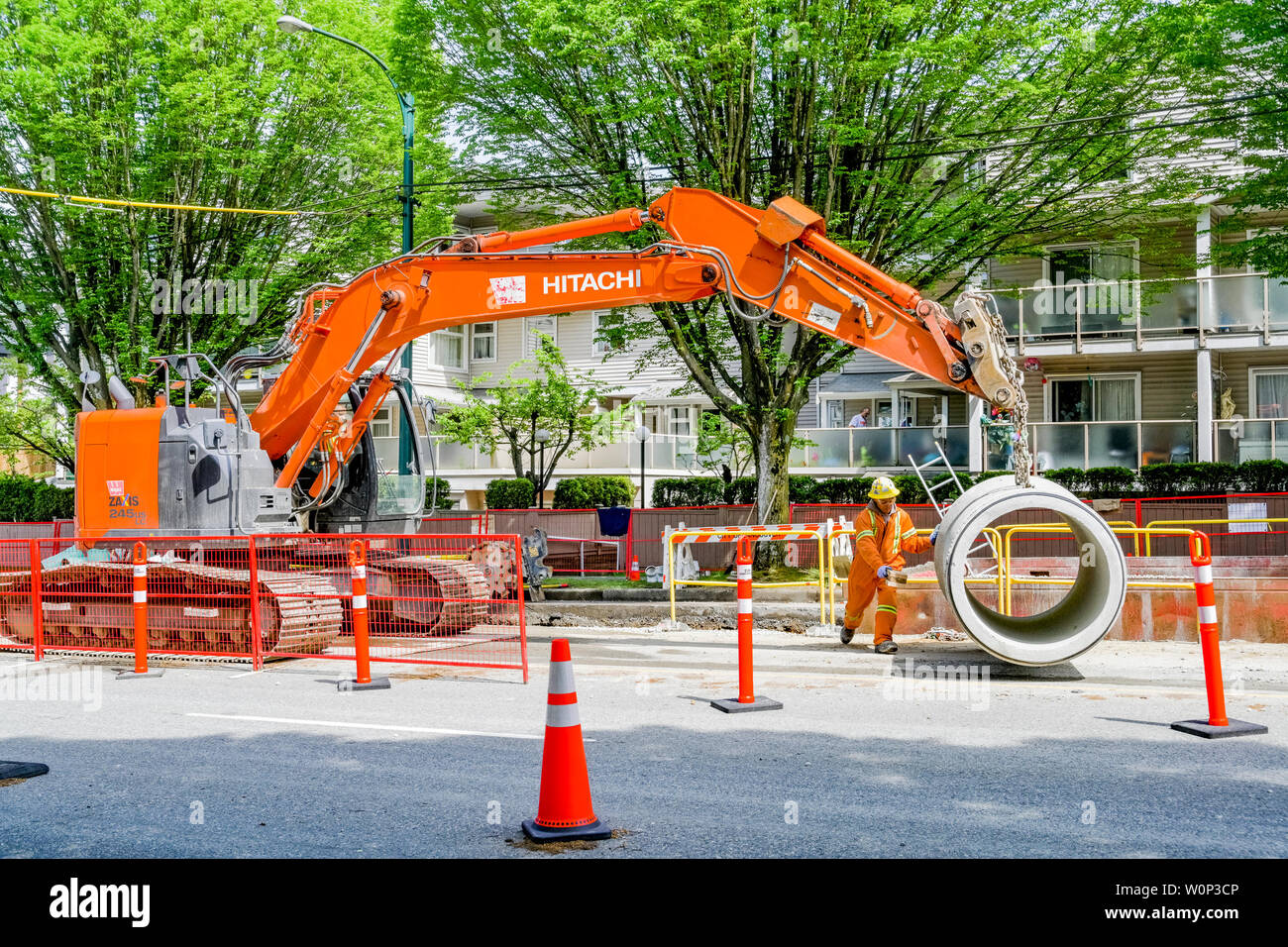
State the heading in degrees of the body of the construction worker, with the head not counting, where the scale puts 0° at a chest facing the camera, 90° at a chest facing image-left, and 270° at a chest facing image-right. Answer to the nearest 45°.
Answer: approximately 315°

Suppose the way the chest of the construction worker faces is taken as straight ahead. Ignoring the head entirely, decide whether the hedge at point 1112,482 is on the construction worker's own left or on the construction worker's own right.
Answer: on the construction worker's own left

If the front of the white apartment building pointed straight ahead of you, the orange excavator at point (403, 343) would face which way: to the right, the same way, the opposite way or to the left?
to the left

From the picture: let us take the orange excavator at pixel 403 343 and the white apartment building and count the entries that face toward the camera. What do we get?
1

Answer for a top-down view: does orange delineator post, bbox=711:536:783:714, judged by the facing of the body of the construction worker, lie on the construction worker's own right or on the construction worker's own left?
on the construction worker's own right

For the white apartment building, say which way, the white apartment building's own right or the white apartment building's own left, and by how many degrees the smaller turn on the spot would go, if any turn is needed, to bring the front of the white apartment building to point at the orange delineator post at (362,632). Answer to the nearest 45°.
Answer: approximately 45° to the white apartment building's own right

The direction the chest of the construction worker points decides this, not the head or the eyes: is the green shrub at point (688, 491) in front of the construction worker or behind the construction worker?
behind

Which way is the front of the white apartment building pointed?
toward the camera

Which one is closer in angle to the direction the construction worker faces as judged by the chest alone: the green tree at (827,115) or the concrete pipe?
the concrete pipe

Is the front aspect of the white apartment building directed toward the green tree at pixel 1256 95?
yes

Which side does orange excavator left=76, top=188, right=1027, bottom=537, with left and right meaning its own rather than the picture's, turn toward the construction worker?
front

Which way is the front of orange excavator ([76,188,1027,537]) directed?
to the viewer's right

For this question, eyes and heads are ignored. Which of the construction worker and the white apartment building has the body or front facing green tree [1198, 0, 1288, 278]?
the white apartment building

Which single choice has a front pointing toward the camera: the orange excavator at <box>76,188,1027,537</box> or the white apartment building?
the white apartment building
